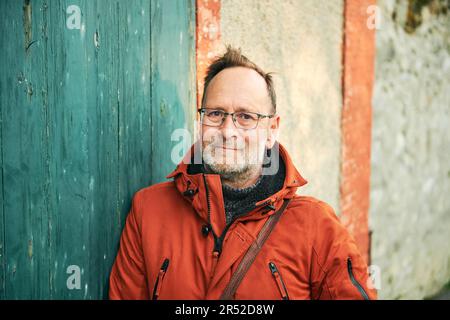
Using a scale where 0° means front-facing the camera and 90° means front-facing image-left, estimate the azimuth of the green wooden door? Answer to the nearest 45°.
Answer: approximately 0°
